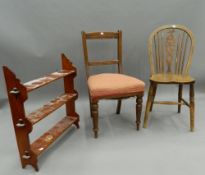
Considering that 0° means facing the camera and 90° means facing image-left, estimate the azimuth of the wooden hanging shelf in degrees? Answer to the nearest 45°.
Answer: approximately 315°
